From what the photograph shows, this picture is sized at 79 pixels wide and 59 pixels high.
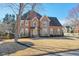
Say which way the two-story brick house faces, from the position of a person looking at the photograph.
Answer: facing the viewer
